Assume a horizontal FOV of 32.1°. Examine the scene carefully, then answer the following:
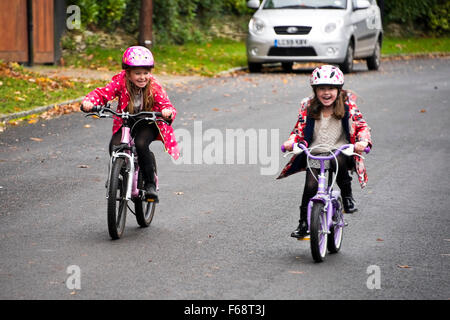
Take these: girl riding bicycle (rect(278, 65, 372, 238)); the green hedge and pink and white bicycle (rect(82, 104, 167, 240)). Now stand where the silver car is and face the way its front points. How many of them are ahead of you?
2

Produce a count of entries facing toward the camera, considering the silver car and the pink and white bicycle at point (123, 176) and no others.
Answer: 2

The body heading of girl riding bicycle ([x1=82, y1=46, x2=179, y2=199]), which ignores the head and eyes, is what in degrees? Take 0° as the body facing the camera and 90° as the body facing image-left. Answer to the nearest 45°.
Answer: approximately 0°

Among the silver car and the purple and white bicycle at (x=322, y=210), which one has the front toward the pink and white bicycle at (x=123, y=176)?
the silver car

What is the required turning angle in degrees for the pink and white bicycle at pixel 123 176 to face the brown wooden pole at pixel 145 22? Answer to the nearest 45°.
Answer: approximately 180°

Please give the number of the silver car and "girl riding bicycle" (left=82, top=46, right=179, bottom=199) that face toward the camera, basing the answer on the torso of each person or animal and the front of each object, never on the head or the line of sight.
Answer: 2

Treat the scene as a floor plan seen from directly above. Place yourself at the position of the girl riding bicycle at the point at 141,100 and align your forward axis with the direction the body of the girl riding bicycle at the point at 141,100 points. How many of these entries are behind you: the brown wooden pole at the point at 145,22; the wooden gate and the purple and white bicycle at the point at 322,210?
2

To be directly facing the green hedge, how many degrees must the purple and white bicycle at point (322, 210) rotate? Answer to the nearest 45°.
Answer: approximately 180°
